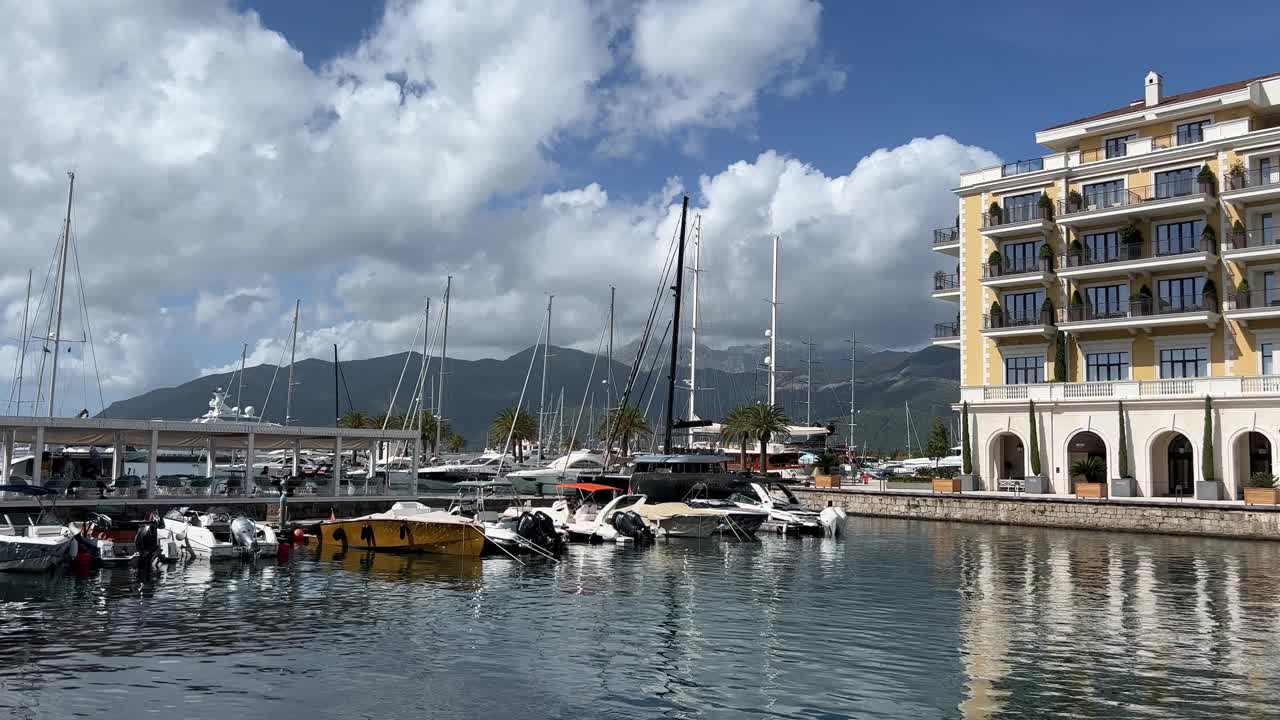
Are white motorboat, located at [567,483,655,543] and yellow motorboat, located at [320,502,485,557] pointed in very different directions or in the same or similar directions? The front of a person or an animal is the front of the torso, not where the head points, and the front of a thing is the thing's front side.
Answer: very different directions

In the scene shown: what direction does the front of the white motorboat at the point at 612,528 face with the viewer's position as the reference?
facing away from the viewer and to the left of the viewer

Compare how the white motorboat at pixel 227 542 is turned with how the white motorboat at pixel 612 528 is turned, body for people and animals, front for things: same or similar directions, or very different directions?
same or similar directions

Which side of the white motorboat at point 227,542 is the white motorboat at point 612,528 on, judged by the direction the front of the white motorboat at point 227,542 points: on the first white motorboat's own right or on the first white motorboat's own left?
on the first white motorboat's own right

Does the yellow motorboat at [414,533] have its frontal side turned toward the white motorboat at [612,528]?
no

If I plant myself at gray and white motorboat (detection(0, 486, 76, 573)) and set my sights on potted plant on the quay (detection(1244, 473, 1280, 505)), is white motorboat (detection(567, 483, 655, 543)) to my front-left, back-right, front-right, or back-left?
front-left

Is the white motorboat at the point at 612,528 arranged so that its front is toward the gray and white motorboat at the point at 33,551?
no

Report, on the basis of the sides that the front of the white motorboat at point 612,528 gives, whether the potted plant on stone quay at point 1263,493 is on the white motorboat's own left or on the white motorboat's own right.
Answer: on the white motorboat's own right

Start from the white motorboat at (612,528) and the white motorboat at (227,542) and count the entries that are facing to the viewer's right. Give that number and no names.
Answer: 0

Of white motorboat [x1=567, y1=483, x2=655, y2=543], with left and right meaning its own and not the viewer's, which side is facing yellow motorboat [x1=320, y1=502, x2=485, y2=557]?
left

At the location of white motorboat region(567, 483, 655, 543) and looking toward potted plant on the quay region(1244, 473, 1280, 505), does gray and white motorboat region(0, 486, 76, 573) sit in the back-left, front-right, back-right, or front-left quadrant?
back-right
